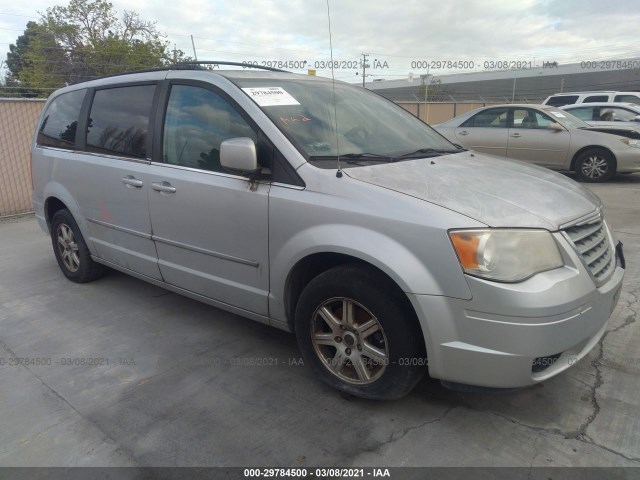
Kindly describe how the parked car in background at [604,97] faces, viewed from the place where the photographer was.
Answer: facing to the right of the viewer

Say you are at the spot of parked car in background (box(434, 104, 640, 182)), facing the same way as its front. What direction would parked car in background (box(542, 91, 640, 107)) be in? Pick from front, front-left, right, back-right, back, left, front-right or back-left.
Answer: left

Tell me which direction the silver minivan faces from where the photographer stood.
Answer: facing the viewer and to the right of the viewer

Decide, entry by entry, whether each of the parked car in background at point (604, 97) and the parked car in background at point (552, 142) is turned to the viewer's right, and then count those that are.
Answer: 2

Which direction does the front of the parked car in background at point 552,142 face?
to the viewer's right

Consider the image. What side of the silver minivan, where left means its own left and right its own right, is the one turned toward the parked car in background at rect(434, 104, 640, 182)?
left

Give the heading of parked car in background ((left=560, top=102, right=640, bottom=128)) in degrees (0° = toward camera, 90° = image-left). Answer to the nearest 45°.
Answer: approximately 270°

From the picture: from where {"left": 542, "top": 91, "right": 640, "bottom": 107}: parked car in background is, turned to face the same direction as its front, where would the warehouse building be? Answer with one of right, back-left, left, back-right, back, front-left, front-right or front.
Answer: left

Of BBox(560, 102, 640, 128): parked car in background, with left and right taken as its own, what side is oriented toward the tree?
back

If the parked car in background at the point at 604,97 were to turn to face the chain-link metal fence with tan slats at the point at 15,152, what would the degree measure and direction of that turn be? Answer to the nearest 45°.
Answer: approximately 135° to its right
